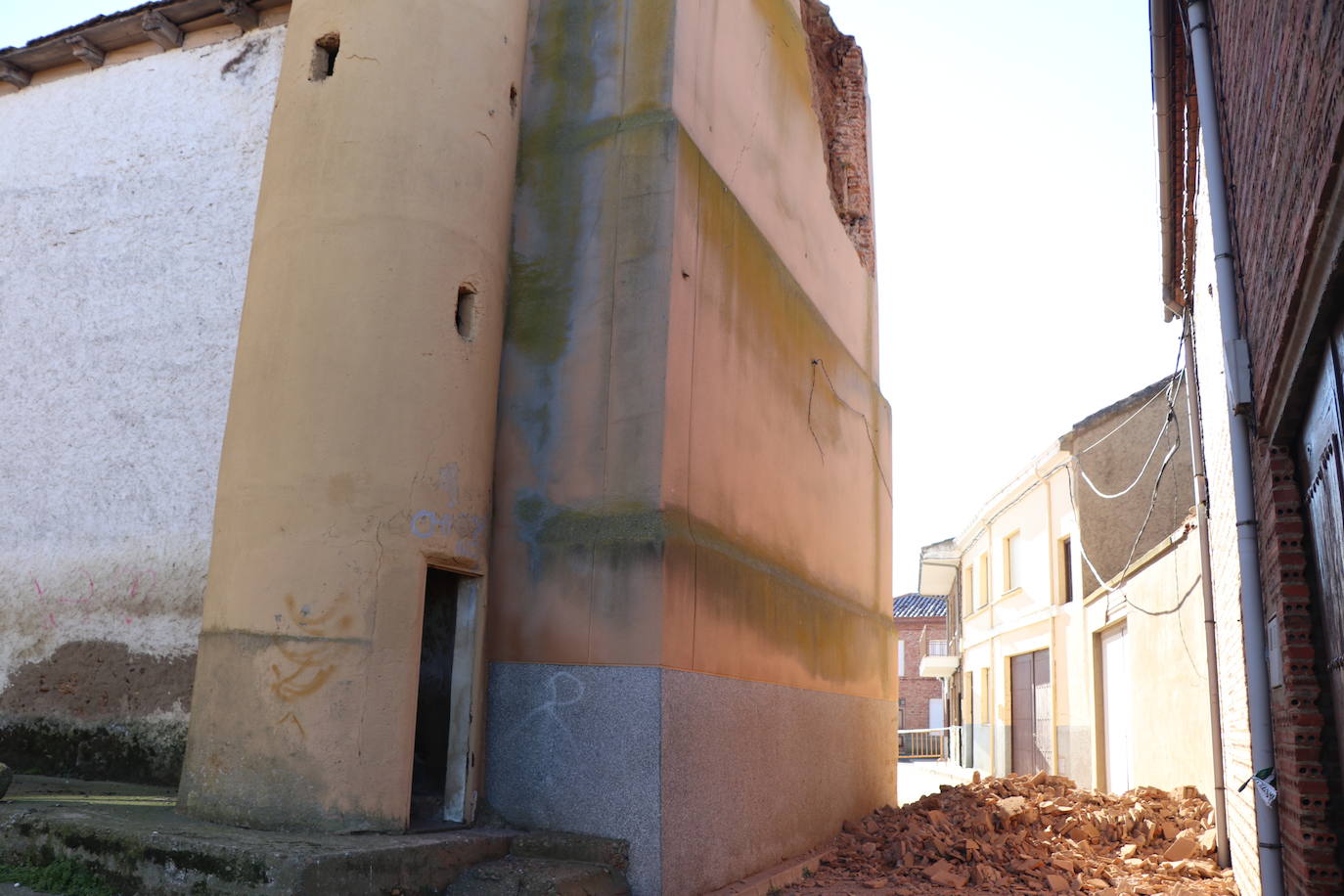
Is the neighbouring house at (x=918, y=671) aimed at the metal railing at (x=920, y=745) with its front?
yes

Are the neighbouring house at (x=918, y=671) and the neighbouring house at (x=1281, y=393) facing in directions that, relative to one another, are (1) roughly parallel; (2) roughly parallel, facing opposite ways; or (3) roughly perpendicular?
roughly perpendicular

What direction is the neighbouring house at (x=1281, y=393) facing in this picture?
to the viewer's left

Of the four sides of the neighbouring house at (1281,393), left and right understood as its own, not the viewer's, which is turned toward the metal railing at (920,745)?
right

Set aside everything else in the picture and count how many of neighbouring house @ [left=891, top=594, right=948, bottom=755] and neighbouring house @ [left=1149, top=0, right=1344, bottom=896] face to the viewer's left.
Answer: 1

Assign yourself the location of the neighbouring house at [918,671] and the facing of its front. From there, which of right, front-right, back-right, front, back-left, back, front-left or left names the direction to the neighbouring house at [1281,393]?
front

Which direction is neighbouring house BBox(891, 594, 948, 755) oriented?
toward the camera

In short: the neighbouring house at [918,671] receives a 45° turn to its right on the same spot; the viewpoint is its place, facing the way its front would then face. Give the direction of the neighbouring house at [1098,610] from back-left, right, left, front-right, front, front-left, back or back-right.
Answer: front-left

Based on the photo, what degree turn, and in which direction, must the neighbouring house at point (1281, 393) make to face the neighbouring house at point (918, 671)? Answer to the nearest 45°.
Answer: approximately 90° to its right

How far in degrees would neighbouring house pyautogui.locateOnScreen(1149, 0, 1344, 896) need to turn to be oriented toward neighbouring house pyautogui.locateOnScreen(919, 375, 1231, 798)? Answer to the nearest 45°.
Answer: approximately 90° to its right
